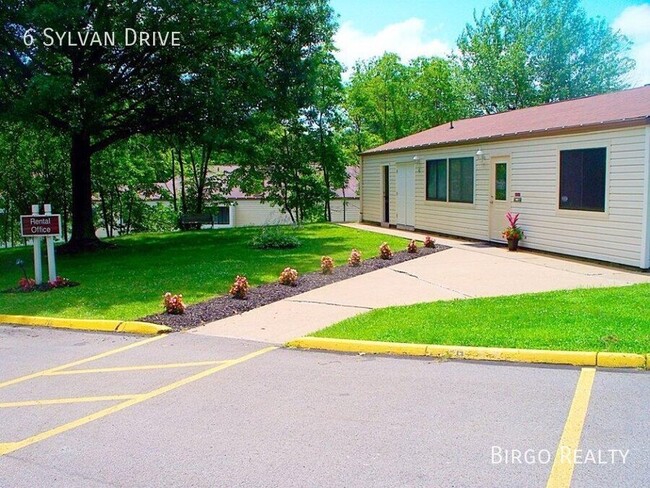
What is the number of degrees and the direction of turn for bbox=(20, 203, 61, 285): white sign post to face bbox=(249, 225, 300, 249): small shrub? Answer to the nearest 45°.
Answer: approximately 135° to its left

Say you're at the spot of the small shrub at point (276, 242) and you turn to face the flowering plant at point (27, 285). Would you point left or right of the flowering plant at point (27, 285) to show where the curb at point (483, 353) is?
left

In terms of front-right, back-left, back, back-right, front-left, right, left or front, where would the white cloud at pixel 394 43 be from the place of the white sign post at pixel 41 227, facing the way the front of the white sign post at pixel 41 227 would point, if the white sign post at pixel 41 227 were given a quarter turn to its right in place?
back-right

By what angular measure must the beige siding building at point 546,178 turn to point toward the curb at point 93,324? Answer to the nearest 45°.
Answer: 0° — it already faces it

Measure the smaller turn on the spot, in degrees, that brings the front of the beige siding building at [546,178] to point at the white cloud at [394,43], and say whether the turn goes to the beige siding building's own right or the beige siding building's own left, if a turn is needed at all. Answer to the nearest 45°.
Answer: approximately 135° to the beige siding building's own right

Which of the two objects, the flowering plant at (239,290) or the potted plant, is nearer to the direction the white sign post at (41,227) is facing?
the flowering plant

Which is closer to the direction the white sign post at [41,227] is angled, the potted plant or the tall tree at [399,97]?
the potted plant

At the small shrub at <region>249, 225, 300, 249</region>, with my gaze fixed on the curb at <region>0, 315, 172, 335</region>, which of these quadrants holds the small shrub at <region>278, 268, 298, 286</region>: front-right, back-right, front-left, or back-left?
front-left

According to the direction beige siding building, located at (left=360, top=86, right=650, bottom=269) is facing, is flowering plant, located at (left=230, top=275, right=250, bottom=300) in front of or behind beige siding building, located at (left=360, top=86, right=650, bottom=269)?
in front

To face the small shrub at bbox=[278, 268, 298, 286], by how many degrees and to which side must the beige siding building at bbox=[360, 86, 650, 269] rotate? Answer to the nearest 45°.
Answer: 0° — it already faces it

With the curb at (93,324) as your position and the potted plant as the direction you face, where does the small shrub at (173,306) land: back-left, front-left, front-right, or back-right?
front-right

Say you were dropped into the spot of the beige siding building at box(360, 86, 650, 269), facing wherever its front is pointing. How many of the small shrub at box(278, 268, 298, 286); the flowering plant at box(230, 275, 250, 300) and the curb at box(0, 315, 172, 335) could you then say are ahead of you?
3

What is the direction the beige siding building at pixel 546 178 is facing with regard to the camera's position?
facing the viewer and to the left of the viewer

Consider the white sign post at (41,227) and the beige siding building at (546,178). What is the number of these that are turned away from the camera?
0

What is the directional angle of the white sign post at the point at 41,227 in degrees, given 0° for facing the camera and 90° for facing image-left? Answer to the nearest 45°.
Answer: approximately 0°
